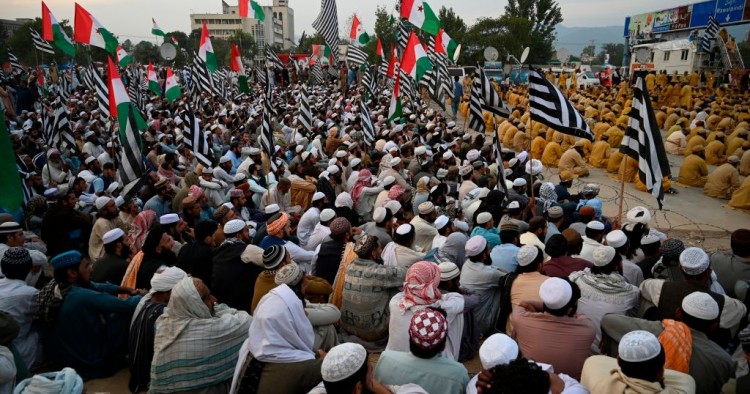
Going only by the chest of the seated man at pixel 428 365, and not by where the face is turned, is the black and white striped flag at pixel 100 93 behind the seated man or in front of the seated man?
in front

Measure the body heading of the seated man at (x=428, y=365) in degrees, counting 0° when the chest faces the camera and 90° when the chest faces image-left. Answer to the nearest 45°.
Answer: approximately 180°

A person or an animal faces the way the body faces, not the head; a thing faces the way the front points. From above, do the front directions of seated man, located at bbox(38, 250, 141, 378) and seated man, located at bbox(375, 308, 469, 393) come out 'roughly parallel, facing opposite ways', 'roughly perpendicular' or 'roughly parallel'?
roughly perpendicular

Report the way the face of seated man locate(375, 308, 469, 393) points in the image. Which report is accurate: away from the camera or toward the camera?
away from the camera

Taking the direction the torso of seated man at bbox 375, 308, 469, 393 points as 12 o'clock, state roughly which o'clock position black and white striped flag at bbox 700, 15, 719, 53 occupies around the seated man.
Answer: The black and white striped flag is roughly at 1 o'clock from the seated man.

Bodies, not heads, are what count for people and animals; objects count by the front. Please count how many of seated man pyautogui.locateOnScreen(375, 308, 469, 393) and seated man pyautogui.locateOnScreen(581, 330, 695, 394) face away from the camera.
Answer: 2

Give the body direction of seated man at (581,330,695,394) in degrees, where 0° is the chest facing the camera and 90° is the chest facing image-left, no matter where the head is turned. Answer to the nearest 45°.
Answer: approximately 180°

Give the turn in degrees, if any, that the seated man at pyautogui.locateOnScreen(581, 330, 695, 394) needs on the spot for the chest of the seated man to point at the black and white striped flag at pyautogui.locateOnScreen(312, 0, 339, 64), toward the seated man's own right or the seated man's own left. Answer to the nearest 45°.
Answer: approximately 45° to the seated man's own left

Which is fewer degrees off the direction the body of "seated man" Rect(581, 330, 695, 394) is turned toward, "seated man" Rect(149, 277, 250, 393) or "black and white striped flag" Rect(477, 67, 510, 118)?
the black and white striped flag

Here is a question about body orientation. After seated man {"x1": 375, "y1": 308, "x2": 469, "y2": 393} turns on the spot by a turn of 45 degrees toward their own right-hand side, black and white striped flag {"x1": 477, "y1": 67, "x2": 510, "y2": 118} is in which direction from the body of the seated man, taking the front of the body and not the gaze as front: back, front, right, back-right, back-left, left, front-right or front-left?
front-left

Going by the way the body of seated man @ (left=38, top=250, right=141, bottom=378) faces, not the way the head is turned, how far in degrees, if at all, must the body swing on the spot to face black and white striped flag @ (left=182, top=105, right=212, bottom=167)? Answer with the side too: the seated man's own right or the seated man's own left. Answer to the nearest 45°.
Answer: approximately 45° to the seated man's own left

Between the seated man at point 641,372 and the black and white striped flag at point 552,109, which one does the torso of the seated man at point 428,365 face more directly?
the black and white striped flag

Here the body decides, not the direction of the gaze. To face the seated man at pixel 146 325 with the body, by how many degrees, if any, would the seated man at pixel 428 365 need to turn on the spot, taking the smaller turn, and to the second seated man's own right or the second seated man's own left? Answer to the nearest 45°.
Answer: approximately 90° to the second seated man's own left

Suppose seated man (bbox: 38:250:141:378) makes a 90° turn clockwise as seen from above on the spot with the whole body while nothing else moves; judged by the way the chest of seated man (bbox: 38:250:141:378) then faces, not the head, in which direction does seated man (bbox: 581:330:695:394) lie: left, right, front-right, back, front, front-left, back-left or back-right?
front

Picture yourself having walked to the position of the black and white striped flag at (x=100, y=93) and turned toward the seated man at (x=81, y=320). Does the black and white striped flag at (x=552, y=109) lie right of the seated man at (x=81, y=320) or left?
left

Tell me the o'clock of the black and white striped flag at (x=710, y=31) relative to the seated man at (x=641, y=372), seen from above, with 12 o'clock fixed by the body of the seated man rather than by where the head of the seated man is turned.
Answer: The black and white striped flag is roughly at 12 o'clock from the seated man.

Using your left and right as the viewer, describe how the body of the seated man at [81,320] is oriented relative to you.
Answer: facing away from the viewer and to the right of the viewer

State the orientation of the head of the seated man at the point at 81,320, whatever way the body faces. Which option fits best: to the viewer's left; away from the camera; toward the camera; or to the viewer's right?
to the viewer's right

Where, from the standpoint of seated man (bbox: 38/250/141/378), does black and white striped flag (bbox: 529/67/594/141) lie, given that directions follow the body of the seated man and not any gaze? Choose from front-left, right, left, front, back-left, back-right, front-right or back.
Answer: front-left
